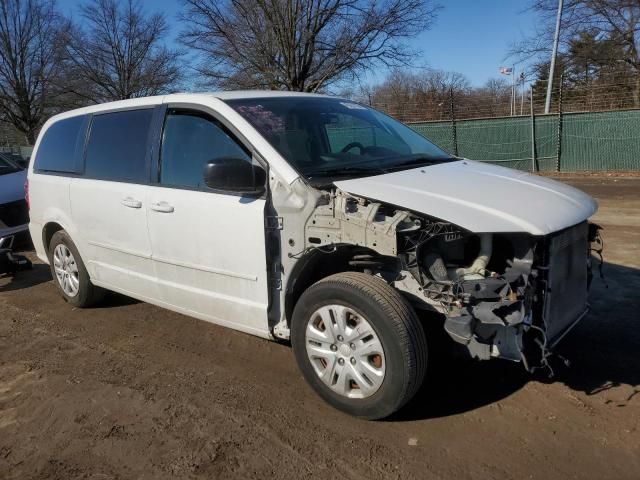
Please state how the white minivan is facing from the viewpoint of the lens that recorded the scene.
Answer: facing the viewer and to the right of the viewer

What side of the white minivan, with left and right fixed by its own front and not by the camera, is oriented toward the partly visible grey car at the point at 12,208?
back

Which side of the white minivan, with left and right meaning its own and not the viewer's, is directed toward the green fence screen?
left

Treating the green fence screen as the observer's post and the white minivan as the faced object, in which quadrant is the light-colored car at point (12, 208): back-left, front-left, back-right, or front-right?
front-right
